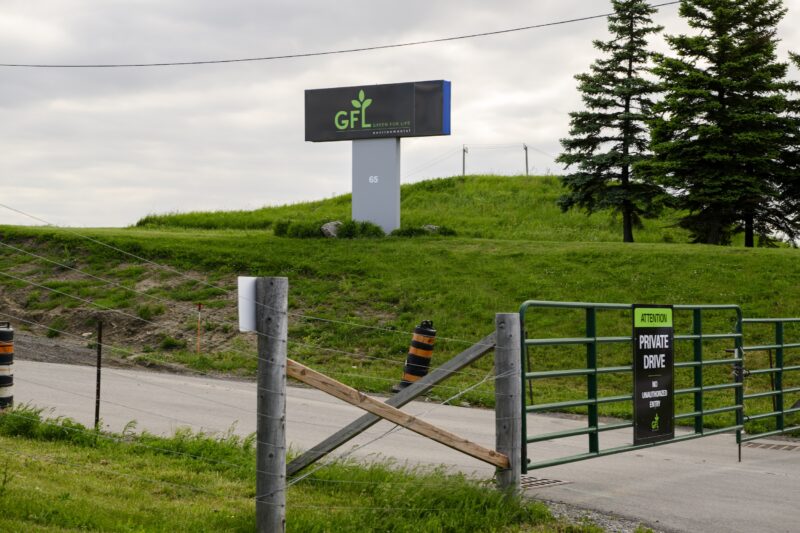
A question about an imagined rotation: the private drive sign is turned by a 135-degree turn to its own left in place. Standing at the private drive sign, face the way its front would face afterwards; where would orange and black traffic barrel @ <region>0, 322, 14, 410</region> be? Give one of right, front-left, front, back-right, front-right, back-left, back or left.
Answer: left

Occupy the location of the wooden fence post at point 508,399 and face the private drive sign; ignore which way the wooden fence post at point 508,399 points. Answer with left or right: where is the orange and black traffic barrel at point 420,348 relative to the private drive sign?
left

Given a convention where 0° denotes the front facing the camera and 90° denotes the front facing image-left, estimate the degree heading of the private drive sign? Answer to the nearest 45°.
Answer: approximately 315°

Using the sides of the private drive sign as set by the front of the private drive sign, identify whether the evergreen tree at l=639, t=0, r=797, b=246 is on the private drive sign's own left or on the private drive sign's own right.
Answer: on the private drive sign's own left

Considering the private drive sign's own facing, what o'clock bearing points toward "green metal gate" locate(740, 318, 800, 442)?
The green metal gate is roughly at 8 o'clock from the private drive sign.

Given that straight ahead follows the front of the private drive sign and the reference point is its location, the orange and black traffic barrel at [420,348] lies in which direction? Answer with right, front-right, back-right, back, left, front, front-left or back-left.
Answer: back

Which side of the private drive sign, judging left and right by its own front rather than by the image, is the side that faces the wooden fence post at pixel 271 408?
right

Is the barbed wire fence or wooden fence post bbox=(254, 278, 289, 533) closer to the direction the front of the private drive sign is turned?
the wooden fence post

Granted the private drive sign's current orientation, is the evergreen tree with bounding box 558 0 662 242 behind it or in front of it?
behind
